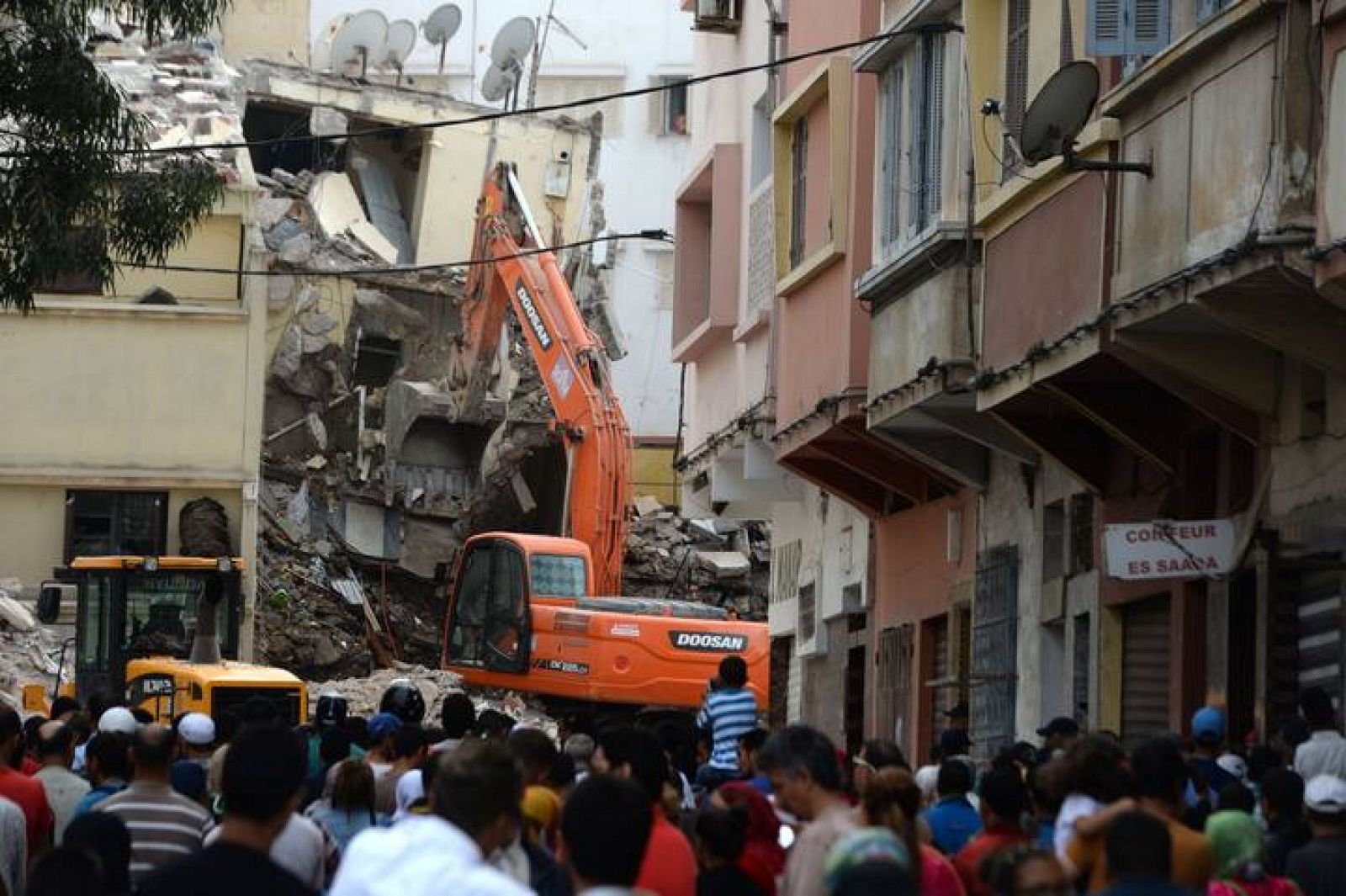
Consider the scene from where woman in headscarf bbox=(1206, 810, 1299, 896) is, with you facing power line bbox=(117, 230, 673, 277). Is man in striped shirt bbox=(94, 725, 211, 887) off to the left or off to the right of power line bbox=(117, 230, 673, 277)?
left

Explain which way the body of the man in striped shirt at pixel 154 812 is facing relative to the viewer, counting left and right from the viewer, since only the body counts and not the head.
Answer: facing away from the viewer

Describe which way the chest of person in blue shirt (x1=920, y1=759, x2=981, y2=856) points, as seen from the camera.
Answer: away from the camera

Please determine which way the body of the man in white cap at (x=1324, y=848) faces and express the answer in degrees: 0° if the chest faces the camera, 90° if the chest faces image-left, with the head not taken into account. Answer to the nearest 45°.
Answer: approximately 180°

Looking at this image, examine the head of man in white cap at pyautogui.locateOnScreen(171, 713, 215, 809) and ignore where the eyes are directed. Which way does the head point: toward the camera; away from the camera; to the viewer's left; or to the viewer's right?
away from the camera

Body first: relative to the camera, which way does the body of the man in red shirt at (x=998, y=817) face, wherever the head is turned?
away from the camera

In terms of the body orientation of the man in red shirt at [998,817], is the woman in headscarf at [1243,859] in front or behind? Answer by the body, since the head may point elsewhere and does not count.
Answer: behind

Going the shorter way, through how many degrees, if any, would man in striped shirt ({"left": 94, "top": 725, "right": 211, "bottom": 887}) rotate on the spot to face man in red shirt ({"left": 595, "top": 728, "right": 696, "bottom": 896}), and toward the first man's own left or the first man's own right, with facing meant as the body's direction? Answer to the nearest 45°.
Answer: approximately 135° to the first man's own right

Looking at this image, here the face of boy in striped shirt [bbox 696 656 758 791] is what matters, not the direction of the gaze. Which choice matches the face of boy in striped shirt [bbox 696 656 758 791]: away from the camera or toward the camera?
away from the camera

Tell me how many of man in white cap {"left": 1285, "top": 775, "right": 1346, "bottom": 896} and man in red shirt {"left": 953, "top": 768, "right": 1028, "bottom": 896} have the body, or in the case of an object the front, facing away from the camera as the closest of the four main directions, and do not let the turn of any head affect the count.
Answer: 2

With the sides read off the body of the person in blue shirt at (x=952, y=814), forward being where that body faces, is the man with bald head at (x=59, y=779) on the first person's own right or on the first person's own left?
on the first person's own left
